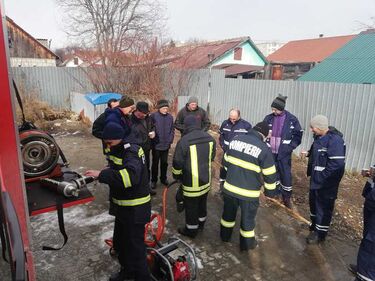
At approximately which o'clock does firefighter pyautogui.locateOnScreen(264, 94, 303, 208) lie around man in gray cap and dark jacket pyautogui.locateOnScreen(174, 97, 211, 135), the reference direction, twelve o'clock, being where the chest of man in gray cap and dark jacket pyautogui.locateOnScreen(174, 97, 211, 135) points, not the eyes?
firefighter pyautogui.locateOnScreen(264, 94, 303, 208) is roughly at 10 o'clock from man in gray cap and dark jacket pyautogui.locateOnScreen(174, 97, 211, 135).

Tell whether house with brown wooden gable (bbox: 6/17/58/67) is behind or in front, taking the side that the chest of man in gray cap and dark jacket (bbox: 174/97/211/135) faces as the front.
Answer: behind

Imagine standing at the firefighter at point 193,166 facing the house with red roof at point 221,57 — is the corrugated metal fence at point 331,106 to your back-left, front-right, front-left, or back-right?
front-right

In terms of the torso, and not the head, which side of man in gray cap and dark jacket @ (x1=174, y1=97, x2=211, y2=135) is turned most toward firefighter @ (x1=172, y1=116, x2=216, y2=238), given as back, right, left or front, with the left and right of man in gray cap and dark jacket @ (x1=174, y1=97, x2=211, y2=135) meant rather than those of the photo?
front

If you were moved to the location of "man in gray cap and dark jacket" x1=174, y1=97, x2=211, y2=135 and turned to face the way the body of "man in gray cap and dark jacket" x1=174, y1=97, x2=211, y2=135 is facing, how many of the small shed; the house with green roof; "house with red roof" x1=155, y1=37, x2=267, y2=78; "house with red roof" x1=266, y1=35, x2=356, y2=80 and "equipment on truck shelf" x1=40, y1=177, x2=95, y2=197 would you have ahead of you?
1

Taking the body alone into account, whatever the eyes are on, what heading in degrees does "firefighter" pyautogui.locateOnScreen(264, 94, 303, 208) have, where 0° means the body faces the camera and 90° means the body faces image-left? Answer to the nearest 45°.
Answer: approximately 45°

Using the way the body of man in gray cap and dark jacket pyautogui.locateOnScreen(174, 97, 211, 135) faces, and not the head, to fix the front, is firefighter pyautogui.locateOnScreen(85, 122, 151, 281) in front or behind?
in front

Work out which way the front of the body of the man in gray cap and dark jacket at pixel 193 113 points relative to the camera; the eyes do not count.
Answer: toward the camera

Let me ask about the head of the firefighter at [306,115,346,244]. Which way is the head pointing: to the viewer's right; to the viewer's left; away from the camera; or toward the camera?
to the viewer's left

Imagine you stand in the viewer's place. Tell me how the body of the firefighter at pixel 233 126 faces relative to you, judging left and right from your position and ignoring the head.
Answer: facing the viewer

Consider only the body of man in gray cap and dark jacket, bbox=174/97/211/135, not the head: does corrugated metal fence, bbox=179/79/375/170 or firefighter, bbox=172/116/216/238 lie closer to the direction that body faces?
the firefighter

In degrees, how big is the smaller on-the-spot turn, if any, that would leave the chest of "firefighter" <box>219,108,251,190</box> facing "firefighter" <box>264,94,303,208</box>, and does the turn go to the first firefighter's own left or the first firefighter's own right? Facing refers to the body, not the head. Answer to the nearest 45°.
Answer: approximately 90° to the first firefighter's own left

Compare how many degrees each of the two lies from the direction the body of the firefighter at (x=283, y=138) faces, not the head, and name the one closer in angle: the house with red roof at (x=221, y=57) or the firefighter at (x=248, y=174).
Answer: the firefighter

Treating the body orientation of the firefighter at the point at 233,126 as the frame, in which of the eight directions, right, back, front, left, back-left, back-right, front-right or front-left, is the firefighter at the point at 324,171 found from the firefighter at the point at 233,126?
front-left

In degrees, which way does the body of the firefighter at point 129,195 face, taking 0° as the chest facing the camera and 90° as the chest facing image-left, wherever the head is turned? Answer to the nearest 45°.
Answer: approximately 90°

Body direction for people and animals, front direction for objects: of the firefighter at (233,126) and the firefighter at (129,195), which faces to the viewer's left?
the firefighter at (129,195)

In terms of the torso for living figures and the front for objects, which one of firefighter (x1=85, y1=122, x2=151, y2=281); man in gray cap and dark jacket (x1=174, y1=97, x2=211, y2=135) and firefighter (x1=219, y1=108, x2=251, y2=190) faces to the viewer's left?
firefighter (x1=85, y1=122, x2=151, y2=281)

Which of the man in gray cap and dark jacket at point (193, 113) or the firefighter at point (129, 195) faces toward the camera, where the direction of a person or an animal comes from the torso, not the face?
the man in gray cap and dark jacket at point (193, 113)
